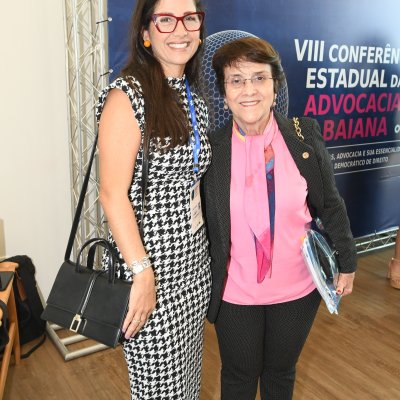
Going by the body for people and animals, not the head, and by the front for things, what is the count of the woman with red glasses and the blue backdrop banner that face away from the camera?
0

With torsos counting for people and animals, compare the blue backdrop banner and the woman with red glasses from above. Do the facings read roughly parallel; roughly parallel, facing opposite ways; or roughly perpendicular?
roughly parallel

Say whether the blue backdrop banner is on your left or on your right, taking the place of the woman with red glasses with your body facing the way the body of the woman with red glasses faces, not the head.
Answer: on your left

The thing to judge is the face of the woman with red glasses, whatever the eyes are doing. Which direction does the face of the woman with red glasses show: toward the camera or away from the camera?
toward the camera

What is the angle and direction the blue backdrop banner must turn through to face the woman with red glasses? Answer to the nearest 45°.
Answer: approximately 45° to its right

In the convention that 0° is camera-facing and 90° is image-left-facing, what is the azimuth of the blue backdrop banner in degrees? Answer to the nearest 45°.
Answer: approximately 315°
